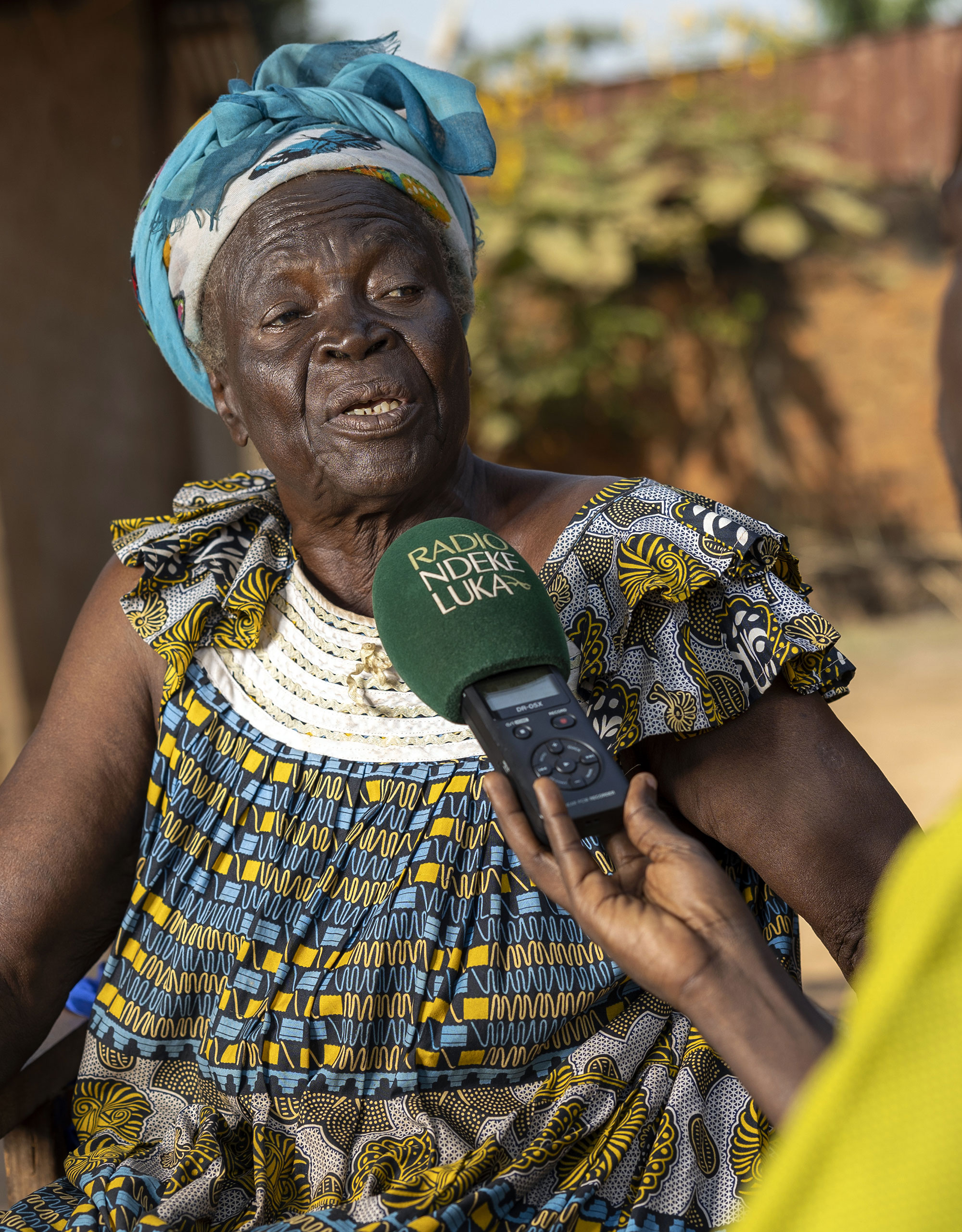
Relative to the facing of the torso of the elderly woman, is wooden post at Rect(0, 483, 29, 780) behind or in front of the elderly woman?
behind

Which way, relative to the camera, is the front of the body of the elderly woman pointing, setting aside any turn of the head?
toward the camera

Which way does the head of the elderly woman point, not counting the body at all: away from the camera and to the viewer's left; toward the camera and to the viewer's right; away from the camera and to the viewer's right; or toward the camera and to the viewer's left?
toward the camera and to the viewer's right
